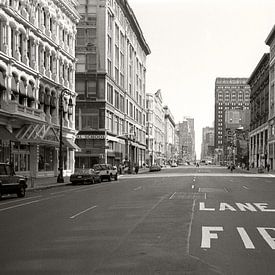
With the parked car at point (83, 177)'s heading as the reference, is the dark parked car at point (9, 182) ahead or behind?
behind

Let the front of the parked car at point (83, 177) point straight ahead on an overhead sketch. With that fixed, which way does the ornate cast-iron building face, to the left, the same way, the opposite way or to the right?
to the right

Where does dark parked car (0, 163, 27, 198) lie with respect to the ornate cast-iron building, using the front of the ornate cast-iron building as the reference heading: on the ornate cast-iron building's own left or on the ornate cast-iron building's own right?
on the ornate cast-iron building's own right

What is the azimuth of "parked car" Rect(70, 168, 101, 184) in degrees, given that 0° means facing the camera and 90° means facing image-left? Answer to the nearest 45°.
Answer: approximately 225°
